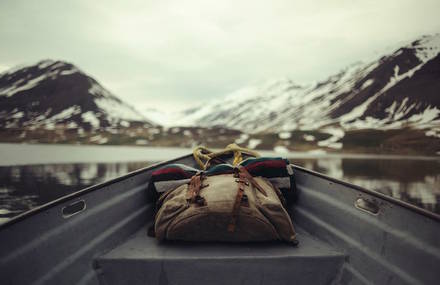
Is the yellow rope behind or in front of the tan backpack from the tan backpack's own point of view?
behind

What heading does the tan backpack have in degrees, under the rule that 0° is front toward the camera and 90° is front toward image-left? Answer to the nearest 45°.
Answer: approximately 0°

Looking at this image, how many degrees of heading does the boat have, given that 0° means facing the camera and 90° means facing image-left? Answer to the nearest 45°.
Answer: approximately 180°
